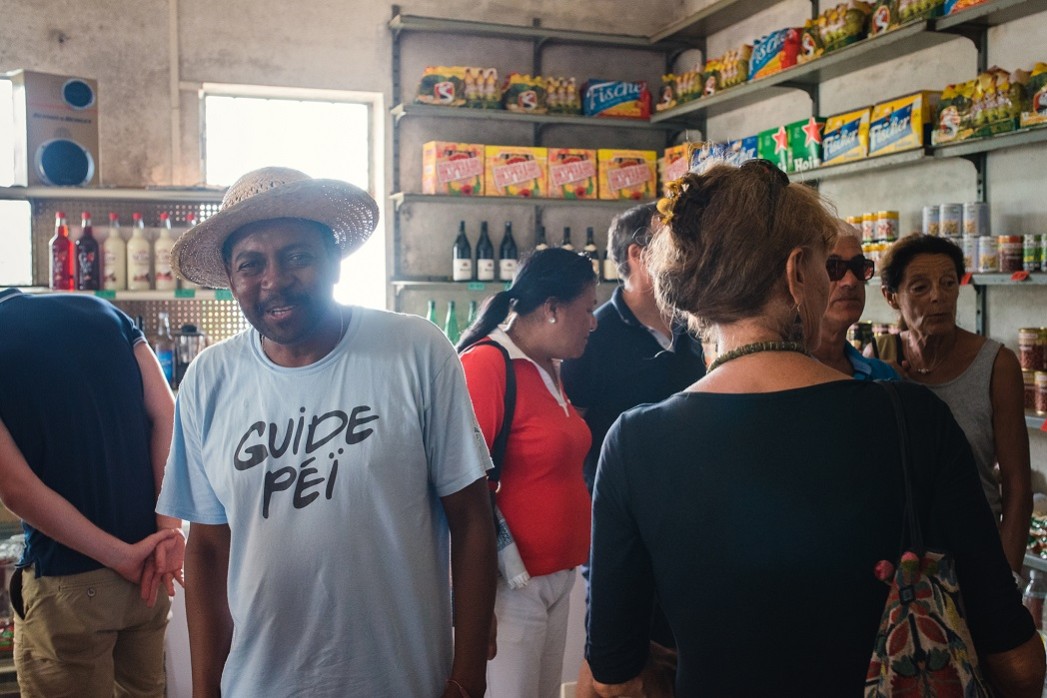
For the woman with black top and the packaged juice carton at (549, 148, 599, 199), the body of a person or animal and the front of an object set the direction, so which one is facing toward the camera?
the packaged juice carton

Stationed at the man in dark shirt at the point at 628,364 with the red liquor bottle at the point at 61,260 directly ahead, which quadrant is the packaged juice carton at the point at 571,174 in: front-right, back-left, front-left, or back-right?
front-right

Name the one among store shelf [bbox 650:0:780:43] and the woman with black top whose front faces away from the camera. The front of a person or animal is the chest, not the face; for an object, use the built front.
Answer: the woman with black top

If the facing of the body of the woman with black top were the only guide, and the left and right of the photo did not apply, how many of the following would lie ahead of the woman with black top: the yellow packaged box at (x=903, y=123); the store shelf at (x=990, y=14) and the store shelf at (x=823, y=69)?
3

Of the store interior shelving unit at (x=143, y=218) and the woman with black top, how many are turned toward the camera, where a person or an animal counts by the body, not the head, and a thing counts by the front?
1

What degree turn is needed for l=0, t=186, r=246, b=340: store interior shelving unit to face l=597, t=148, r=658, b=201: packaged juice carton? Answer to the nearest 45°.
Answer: approximately 90° to its left

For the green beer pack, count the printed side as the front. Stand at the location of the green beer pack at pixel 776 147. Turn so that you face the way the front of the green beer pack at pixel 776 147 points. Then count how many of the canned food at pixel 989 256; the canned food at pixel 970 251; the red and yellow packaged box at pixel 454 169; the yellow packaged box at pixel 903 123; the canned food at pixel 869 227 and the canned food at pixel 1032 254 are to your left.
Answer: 5

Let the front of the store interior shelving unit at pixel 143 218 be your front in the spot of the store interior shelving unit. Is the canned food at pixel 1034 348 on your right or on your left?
on your left

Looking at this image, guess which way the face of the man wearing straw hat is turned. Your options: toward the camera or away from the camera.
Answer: toward the camera

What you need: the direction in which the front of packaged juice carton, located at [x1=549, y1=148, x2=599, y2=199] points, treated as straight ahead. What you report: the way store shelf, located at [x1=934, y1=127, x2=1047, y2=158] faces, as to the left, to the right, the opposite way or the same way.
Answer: to the right

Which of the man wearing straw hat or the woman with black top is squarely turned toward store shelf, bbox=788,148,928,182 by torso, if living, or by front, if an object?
the woman with black top

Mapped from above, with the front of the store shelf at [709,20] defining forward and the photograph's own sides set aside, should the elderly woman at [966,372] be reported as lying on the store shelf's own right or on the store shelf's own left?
on the store shelf's own left

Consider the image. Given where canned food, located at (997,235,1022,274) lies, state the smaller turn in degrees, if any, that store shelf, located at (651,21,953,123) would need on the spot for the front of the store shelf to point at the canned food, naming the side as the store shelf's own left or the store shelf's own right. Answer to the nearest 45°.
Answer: approximately 90° to the store shelf's own left

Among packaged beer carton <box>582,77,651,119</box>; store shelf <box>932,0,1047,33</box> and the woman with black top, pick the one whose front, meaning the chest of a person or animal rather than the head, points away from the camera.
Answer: the woman with black top

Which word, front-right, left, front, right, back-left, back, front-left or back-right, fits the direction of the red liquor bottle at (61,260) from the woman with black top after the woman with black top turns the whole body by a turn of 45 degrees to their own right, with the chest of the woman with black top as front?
left

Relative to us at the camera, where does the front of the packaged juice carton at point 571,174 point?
facing the viewer

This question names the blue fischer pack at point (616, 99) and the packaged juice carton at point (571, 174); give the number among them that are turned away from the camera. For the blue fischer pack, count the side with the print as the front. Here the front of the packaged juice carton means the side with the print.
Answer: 0

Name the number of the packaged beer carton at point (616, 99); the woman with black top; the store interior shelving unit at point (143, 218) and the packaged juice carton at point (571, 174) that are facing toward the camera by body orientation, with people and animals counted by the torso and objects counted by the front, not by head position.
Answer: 3

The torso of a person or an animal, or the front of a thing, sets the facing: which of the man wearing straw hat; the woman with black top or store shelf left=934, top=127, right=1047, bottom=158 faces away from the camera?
the woman with black top

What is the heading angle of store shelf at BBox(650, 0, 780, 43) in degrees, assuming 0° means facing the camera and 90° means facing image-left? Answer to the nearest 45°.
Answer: approximately 45°

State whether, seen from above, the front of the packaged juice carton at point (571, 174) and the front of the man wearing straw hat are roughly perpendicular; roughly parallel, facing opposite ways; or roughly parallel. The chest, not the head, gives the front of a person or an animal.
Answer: roughly parallel

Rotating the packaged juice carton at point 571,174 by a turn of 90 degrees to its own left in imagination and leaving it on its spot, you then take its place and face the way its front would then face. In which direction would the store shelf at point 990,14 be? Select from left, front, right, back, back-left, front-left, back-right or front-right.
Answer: front-right
